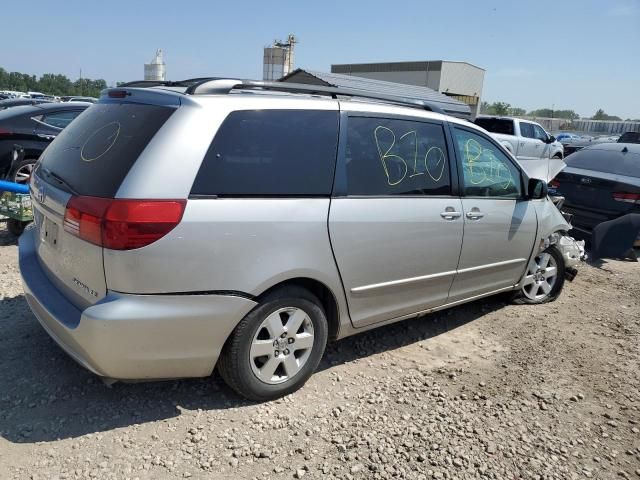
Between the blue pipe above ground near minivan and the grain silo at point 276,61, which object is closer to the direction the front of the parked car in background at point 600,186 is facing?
the grain silo

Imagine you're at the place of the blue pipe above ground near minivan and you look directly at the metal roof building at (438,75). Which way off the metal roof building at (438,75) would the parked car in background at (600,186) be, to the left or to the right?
right

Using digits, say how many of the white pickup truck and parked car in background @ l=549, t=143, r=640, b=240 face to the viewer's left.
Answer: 0

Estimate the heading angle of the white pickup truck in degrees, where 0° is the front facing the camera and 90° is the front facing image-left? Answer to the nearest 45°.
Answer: approximately 225°

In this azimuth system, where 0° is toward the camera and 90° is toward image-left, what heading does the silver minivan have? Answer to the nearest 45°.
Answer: approximately 225°

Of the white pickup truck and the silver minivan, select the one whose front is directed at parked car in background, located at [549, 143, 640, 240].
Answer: the silver minivan
